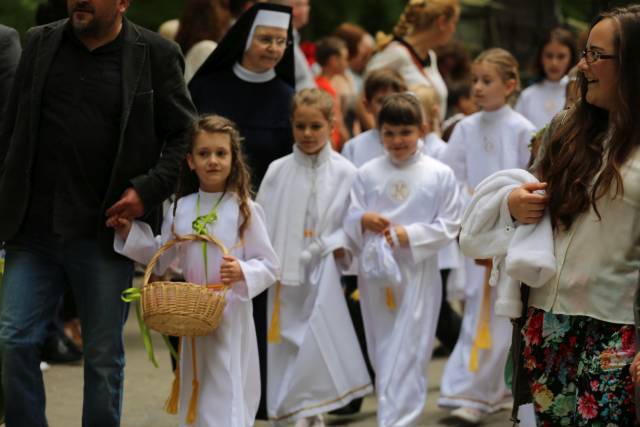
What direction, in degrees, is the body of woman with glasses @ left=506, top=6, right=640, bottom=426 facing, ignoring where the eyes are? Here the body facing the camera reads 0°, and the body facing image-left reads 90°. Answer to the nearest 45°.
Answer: approximately 45°

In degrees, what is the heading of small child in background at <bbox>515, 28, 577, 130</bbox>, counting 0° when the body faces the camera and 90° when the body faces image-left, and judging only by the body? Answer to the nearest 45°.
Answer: approximately 0°

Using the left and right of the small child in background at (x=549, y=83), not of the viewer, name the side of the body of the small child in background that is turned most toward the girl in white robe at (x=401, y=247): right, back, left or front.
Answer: front

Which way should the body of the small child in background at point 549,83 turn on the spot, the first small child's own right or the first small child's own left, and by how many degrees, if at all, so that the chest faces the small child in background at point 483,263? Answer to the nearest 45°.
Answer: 0° — they already face them

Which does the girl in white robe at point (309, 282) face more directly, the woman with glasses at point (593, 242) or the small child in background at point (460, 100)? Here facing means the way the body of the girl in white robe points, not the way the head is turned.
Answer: the woman with glasses

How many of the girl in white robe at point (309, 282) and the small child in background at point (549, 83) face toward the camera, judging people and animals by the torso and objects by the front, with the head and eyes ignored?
2
